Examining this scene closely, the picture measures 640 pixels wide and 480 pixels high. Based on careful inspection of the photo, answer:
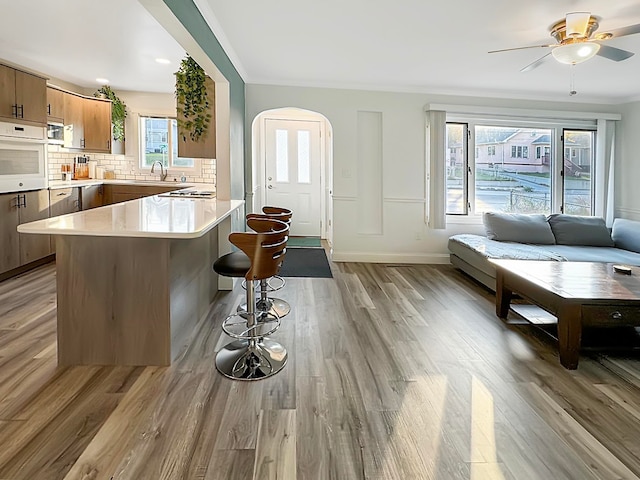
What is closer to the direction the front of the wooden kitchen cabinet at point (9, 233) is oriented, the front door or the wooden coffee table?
the wooden coffee table

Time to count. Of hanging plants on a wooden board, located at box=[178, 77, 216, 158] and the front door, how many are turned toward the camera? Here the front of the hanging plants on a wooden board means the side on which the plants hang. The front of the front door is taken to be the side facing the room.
2

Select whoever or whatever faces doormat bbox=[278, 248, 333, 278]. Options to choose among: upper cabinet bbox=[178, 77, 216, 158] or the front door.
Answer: the front door

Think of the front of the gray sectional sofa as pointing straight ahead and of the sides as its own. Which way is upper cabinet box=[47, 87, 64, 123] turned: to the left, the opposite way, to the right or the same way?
to the left

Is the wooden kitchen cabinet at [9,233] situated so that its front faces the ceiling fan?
yes

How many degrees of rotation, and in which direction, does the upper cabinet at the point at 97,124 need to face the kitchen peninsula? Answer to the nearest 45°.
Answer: approximately 45° to its right

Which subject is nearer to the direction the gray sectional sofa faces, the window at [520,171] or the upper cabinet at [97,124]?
the upper cabinet

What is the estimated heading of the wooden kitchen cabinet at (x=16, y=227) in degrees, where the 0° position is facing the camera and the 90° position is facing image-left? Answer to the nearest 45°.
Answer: approximately 315°
